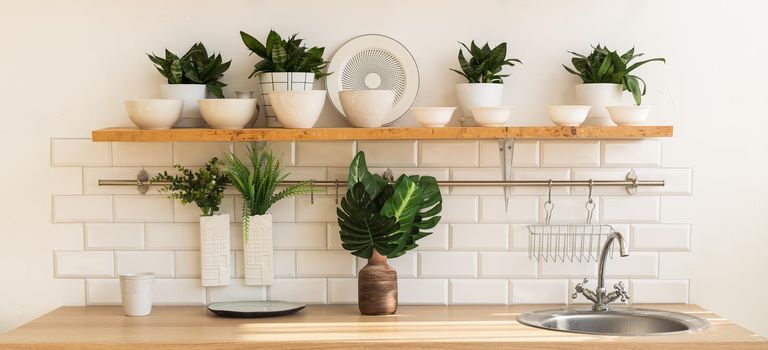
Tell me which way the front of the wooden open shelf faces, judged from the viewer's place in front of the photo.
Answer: facing the viewer

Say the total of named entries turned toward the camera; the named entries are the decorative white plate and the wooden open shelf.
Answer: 2

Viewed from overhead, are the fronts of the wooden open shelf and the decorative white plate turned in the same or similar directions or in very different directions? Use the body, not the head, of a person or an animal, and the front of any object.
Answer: same or similar directions

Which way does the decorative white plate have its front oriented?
toward the camera

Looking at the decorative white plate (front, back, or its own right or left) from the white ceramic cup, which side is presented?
right

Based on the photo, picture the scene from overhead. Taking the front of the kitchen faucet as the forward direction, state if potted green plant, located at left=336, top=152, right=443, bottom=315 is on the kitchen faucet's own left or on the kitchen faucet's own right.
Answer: on the kitchen faucet's own right

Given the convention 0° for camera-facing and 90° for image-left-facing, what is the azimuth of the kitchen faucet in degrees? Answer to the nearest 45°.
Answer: approximately 315°
